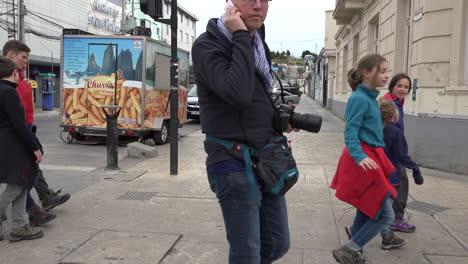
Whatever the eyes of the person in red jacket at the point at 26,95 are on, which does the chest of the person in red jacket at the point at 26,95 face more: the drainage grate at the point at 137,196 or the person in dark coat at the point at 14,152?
the drainage grate

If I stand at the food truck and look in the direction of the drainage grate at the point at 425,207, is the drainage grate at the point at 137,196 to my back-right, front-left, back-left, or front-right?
front-right

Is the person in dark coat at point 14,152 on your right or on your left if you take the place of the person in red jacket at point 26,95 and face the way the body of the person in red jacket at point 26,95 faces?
on your right

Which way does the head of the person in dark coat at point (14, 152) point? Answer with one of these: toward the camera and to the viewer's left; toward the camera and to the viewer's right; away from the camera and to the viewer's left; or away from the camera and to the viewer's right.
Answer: away from the camera and to the viewer's right

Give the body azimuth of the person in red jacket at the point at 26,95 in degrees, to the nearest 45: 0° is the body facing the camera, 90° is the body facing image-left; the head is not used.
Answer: approximately 270°
